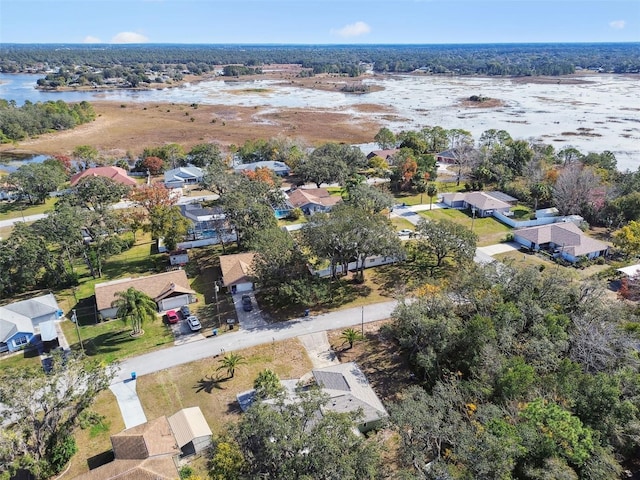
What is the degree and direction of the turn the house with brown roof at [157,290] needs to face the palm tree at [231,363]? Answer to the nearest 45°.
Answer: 0° — it already faces it

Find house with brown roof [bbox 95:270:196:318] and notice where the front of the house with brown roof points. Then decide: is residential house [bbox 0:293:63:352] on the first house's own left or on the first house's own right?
on the first house's own right

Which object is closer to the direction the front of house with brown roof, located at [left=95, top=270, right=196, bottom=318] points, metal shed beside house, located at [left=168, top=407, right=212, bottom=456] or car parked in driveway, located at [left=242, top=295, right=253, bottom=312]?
the metal shed beside house

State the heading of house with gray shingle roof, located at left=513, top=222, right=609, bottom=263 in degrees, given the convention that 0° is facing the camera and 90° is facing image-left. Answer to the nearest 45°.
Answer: approximately 45°

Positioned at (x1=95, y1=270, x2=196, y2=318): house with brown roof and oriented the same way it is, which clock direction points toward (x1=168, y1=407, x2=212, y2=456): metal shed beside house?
The metal shed beside house is roughly at 12 o'clock from the house with brown roof.

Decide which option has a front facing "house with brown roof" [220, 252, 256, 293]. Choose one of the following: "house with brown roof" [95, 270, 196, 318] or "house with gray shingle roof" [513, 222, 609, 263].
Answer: the house with gray shingle roof

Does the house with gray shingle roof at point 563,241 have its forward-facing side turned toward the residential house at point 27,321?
yes

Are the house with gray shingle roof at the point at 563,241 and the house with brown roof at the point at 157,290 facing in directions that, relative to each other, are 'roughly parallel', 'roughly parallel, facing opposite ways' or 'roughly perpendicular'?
roughly perpendicular
